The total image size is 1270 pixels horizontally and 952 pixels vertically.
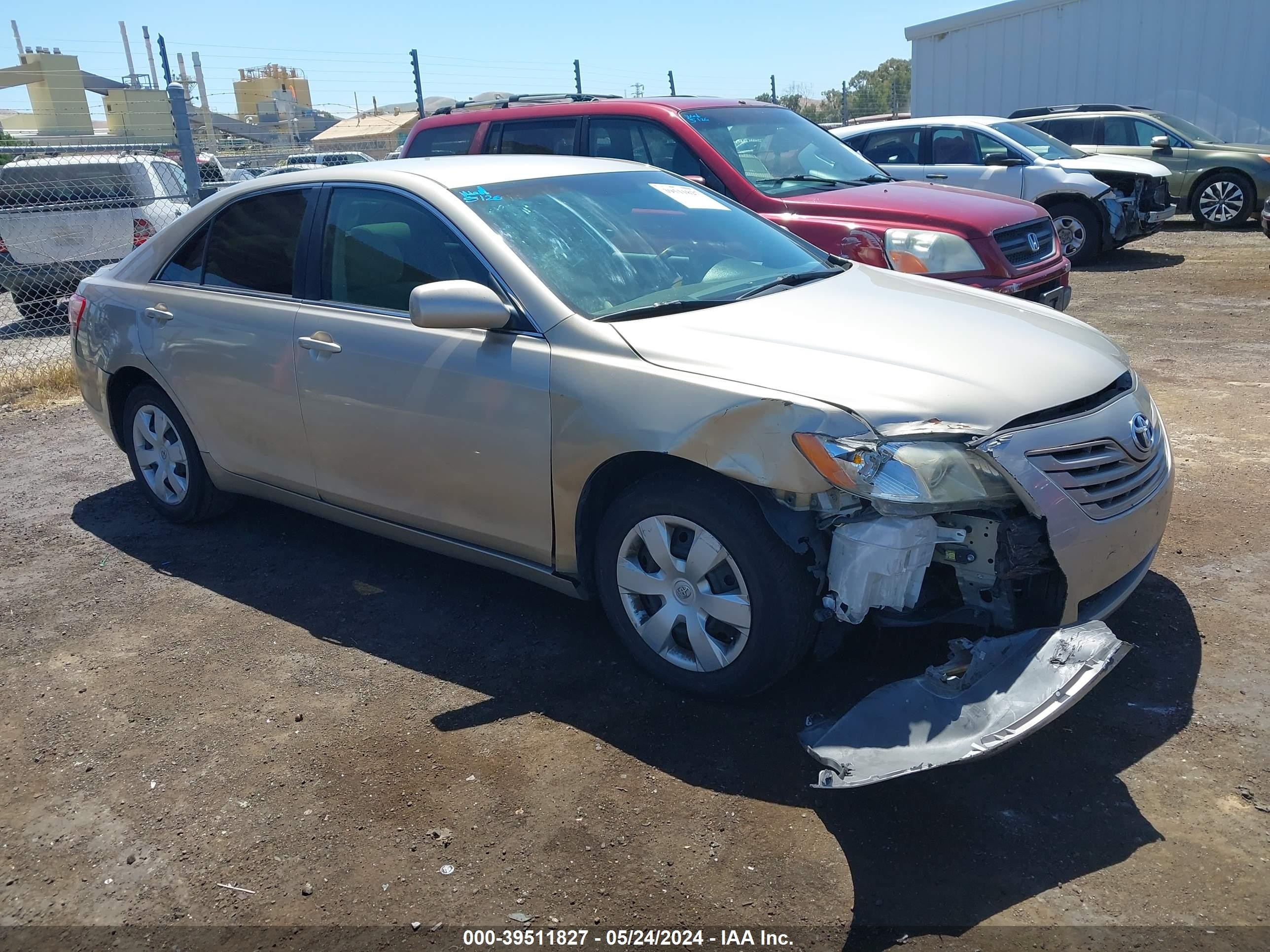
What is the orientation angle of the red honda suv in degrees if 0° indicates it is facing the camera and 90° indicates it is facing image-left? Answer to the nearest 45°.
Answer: approximately 315°

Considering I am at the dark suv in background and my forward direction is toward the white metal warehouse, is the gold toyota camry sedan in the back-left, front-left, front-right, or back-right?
back-left

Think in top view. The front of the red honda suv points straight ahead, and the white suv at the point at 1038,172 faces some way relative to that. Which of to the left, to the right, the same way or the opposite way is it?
the same way

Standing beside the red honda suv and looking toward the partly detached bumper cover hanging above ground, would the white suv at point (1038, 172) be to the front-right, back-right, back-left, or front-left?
back-left

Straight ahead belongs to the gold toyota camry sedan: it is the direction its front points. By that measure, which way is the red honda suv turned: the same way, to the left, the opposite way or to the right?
the same way

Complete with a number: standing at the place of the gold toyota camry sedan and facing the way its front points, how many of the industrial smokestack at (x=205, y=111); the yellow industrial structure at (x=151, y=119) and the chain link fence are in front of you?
0

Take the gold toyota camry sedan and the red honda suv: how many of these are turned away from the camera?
0

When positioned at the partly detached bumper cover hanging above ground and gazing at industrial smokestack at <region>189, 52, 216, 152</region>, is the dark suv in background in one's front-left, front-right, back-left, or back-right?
front-right

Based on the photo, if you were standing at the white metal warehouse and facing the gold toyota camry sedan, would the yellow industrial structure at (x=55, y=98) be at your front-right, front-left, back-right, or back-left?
back-right

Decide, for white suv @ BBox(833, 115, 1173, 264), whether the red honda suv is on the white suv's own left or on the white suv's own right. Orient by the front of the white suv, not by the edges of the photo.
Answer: on the white suv's own right

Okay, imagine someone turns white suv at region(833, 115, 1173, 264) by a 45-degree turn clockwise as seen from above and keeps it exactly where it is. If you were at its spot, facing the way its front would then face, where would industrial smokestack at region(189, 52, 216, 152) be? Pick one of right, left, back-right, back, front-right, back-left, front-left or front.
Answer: back

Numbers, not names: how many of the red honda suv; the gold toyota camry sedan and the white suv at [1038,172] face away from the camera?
0

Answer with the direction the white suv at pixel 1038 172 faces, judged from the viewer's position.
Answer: facing the viewer and to the right of the viewer
